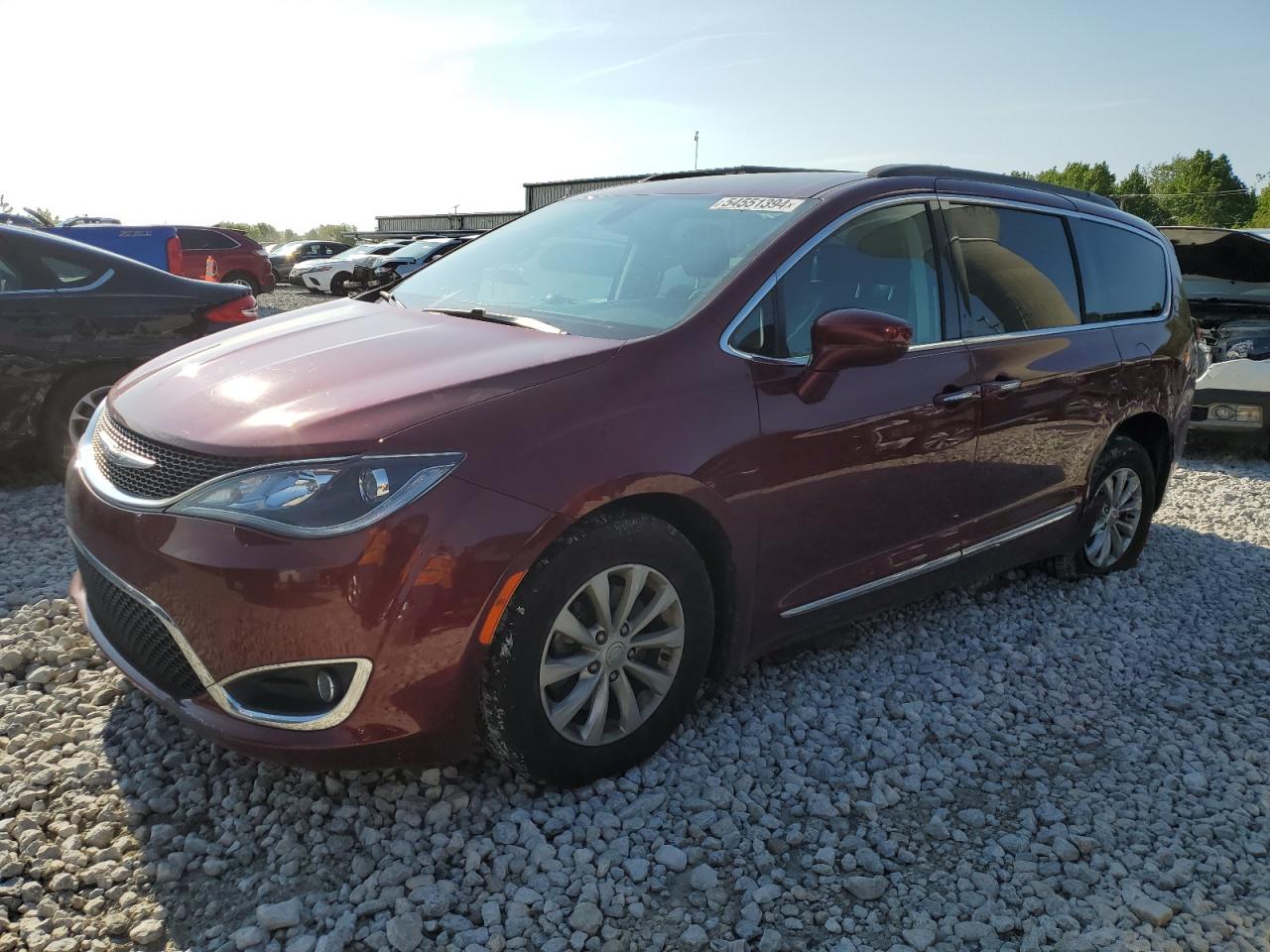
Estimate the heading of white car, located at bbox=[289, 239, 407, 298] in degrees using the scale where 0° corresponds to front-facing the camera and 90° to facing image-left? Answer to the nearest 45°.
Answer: approximately 45°

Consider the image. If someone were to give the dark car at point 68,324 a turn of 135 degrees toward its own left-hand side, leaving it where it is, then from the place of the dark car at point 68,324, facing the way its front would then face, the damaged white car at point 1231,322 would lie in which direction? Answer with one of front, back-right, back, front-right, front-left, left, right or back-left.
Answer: front-left

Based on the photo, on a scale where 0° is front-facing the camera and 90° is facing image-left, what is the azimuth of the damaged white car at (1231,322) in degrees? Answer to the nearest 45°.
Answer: approximately 45°

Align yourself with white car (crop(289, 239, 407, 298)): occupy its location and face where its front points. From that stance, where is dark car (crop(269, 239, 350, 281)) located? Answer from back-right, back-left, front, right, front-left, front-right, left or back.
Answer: back-right

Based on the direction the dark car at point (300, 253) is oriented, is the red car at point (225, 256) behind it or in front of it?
in front

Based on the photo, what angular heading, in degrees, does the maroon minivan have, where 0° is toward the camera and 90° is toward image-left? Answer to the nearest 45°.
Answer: approximately 45°

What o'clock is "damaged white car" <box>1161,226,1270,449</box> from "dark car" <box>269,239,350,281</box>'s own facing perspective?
The damaged white car is roughly at 10 o'clock from the dark car.

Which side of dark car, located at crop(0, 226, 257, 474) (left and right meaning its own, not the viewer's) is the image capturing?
left

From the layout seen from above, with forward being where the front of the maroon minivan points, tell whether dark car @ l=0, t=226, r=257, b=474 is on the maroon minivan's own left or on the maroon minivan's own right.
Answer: on the maroon minivan's own right

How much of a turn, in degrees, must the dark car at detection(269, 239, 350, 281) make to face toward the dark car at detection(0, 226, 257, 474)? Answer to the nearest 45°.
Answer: approximately 45° to its left

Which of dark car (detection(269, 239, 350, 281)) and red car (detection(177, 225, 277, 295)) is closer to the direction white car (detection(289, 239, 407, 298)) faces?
the red car

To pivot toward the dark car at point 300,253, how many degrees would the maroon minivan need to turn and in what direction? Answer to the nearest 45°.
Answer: approximately 135° to its right
